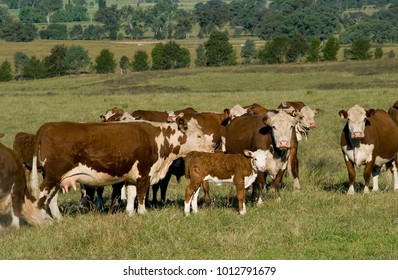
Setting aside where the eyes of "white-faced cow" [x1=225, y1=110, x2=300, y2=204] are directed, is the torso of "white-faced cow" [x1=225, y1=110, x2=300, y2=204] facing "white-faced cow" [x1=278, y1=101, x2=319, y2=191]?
no

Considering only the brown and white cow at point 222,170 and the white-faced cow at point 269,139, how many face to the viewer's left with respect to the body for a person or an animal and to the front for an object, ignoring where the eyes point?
0

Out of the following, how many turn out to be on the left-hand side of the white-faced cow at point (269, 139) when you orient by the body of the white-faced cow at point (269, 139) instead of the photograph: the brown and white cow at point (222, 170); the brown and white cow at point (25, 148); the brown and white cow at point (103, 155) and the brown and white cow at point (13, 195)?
0

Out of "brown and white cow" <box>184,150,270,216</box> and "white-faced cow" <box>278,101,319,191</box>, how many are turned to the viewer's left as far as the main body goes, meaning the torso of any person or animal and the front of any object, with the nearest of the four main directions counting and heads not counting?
0

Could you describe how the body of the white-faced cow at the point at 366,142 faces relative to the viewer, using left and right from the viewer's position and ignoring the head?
facing the viewer and to the left of the viewer

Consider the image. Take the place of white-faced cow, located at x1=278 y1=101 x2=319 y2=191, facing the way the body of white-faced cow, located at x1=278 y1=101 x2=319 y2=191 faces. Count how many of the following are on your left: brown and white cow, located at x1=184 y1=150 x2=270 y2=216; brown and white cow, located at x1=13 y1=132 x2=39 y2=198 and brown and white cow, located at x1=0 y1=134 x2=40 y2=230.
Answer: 0

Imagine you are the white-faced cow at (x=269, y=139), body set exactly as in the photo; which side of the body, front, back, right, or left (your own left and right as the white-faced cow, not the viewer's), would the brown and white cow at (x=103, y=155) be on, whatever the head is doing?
right

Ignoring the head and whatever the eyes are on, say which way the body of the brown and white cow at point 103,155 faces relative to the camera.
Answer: to the viewer's right

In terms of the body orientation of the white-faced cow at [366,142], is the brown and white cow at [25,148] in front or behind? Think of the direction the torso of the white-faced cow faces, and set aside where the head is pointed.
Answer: in front

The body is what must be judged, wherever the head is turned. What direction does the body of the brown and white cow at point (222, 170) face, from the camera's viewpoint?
to the viewer's right

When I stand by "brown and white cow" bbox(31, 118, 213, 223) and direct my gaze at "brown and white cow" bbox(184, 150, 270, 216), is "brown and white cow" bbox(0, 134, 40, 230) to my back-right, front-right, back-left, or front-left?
back-right

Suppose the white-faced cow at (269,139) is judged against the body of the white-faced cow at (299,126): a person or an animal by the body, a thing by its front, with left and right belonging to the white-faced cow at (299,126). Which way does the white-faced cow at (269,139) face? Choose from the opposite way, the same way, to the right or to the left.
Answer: the same way

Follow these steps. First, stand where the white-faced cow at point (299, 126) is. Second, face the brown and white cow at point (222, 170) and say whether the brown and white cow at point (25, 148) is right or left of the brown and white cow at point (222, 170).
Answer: right

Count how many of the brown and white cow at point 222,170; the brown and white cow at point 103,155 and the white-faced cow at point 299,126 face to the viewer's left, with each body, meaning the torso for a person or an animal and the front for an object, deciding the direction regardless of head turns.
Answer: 0
